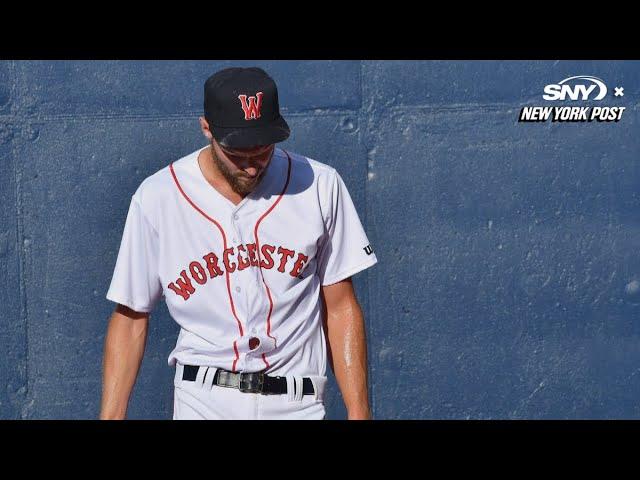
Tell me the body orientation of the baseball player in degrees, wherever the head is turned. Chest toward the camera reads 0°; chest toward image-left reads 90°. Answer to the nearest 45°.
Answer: approximately 0°
